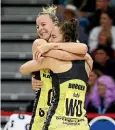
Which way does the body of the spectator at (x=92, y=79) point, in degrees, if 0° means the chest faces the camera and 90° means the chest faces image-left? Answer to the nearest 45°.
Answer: approximately 45°

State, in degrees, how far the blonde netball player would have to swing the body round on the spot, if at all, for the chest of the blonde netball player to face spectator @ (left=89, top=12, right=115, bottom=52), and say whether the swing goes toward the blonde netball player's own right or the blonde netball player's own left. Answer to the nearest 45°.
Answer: approximately 135° to the blonde netball player's own left

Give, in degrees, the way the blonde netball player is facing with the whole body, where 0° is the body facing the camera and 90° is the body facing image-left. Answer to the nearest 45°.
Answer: approximately 315°
